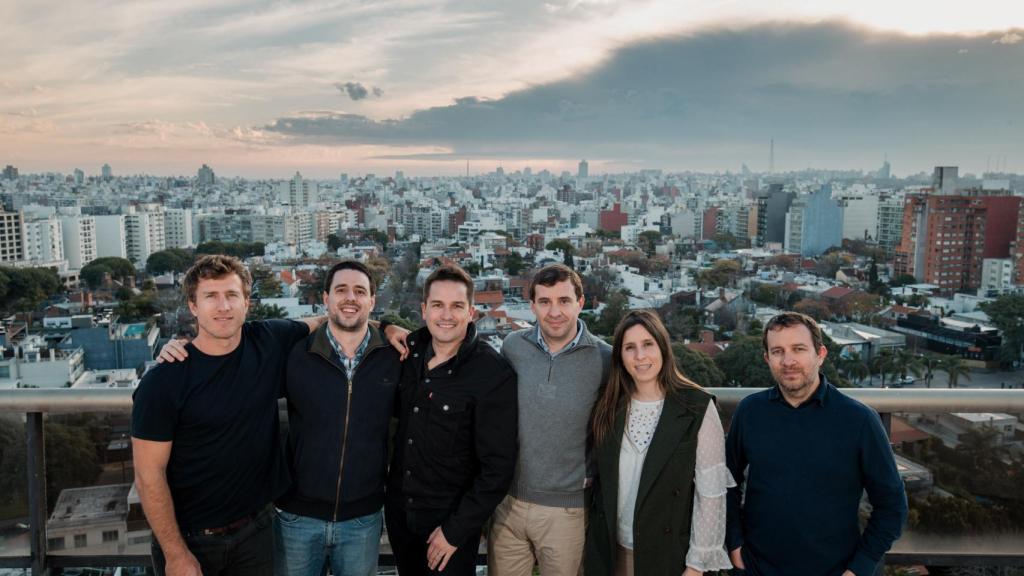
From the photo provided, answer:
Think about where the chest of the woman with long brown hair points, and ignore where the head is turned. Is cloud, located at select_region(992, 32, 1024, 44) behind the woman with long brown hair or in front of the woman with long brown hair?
behind

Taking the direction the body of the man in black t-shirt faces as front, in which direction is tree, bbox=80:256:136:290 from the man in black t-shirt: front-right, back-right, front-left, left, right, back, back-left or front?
back

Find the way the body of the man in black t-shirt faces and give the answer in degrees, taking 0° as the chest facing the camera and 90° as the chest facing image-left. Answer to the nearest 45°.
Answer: approximately 0°

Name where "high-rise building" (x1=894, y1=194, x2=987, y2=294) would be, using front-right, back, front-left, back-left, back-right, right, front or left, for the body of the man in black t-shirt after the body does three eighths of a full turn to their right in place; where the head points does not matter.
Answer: right

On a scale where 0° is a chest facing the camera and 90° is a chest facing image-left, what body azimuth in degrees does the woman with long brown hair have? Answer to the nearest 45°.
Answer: approximately 45°

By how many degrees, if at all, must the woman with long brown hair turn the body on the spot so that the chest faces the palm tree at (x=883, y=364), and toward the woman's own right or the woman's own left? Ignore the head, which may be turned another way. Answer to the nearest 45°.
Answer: approximately 135° to the woman's own right

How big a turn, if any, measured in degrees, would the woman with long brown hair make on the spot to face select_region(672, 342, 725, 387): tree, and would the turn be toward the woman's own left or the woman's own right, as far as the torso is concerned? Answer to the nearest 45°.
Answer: approximately 135° to the woman's own right

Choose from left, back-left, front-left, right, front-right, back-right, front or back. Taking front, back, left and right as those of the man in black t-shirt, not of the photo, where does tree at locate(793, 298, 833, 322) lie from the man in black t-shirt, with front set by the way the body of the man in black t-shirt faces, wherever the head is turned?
back-left

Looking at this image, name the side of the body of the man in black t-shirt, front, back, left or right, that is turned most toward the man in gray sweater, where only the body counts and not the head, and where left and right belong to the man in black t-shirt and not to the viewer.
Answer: left

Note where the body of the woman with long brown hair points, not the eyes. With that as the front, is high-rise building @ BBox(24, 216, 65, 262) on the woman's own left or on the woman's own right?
on the woman's own right

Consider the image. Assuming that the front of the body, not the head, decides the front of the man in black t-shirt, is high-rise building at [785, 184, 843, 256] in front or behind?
behind

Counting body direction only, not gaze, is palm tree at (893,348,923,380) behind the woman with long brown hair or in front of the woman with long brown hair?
behind
